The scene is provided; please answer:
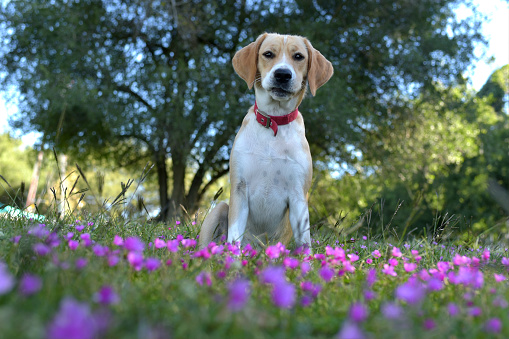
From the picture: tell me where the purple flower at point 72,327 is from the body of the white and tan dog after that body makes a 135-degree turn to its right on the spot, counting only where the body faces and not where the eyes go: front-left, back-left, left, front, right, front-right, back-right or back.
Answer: back-left

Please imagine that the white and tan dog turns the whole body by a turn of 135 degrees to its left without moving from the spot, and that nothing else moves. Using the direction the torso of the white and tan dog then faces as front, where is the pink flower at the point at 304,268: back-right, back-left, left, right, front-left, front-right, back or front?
back-right

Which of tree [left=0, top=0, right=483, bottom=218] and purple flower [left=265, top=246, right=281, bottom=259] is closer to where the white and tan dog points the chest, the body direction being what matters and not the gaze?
the purple flower

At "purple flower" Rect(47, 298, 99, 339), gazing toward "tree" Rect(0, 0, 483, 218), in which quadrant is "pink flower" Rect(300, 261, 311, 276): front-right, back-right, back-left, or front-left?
front-right

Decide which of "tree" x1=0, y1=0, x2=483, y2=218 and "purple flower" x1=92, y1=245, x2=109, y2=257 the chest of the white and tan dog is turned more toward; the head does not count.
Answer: the purple flower

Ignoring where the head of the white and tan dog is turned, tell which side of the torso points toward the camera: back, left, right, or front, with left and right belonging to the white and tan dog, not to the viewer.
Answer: front

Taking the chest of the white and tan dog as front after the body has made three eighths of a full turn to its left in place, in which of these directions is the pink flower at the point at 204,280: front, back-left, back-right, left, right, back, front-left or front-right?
back-right

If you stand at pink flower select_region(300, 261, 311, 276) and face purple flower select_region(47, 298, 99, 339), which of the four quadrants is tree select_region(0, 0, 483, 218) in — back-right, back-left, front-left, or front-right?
back-right

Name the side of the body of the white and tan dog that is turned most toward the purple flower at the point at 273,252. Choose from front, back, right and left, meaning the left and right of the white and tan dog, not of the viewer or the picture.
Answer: front
